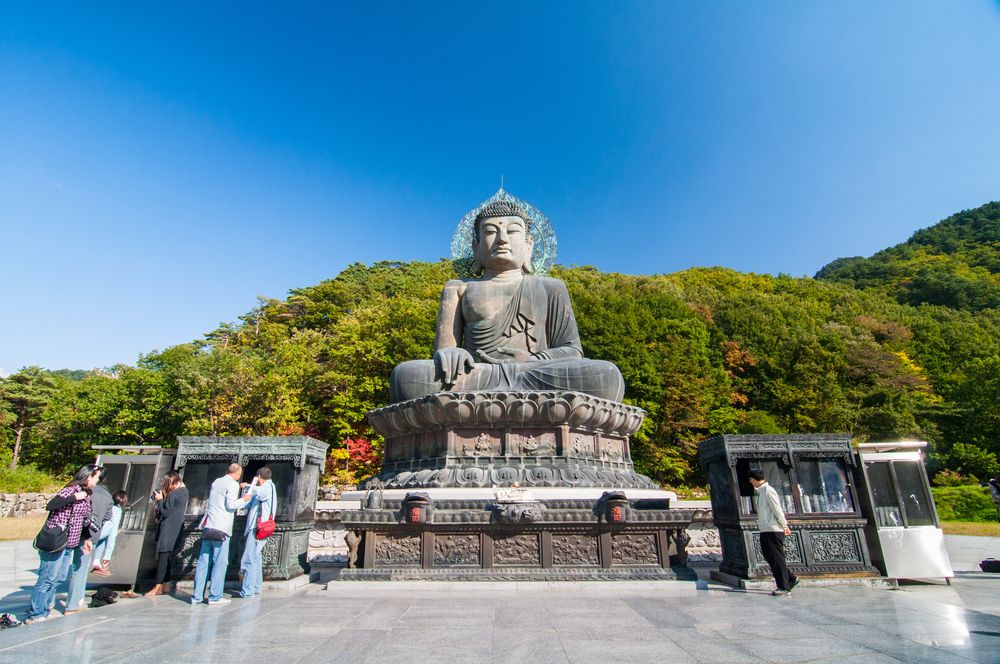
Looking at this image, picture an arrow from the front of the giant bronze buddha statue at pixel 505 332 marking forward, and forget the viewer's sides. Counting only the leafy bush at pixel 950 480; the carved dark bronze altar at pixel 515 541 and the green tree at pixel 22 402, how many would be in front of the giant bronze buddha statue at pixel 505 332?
1

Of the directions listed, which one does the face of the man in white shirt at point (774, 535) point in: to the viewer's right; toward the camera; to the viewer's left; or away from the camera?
to the viewer's left

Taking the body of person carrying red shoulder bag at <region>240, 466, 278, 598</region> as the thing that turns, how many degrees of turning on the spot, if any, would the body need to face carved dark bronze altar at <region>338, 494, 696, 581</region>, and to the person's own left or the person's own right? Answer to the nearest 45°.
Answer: approximately 180°

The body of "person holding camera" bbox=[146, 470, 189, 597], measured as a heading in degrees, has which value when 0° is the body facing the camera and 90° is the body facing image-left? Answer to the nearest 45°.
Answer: approximately 90°

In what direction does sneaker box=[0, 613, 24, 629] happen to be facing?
to the viewer's right

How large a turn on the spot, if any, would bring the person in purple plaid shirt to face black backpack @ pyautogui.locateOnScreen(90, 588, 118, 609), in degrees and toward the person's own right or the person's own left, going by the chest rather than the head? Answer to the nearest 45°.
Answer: approximately 45° to the person's own left

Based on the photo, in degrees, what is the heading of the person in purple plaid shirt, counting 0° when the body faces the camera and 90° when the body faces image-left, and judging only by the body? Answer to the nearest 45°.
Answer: approximately 270°

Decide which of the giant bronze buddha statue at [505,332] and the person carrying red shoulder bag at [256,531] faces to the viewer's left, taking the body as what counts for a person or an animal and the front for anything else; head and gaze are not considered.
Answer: the person carrying red shoulder bag
